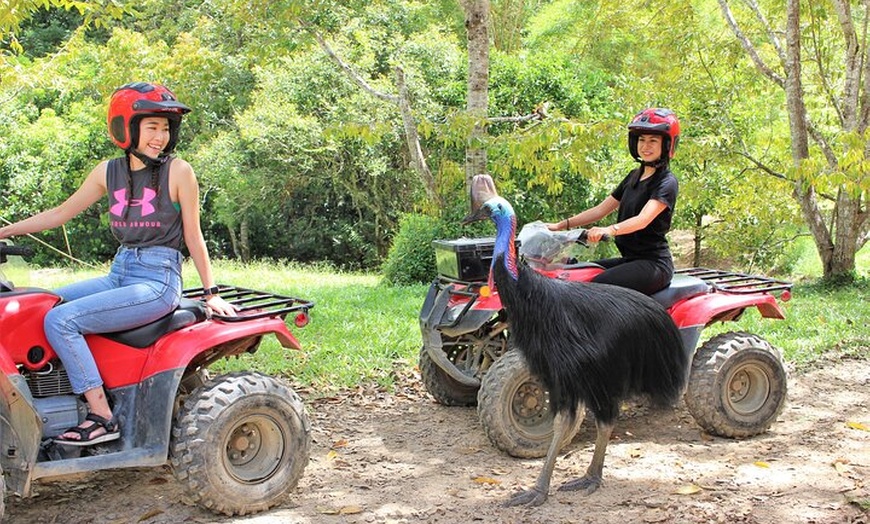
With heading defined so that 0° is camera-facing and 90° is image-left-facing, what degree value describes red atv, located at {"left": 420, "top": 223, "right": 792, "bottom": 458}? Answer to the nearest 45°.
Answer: approximately 45°

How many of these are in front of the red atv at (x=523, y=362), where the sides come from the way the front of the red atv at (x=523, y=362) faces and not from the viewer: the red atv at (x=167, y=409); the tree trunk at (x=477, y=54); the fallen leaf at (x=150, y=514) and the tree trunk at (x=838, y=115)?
2

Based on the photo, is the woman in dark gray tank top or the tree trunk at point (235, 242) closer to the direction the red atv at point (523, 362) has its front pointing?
the woman in dark gray tank top

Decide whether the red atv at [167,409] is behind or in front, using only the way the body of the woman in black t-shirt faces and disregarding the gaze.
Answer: in front

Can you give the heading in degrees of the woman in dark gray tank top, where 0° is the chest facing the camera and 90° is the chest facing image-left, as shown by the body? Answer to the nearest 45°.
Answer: approximately 45°

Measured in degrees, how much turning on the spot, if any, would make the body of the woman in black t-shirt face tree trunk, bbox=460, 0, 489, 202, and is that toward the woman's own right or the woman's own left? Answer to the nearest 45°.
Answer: approximately 90° to the woman's own right

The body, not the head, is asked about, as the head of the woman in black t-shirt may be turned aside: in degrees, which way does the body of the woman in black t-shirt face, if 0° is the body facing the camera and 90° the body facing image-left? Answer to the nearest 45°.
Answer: approximately 45°

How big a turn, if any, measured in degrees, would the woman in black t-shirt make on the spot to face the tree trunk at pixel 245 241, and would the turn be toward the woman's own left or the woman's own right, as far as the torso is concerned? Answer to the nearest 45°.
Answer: approximately 90° to the woman's own right

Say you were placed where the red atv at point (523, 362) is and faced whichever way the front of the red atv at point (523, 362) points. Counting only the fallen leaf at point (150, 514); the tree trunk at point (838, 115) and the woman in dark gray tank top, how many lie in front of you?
2

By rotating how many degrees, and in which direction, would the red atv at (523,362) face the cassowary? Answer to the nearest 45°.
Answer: approximately 45° to its left

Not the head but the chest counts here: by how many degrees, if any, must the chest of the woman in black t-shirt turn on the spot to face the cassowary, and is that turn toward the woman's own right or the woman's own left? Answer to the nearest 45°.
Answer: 0° — they already face it

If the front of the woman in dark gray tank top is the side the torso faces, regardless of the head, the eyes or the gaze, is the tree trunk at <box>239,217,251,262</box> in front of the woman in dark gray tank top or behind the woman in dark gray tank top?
behind

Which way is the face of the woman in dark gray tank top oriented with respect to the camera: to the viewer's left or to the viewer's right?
to the viewer's right
